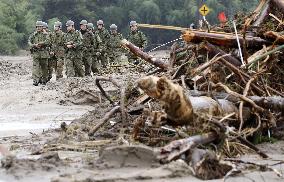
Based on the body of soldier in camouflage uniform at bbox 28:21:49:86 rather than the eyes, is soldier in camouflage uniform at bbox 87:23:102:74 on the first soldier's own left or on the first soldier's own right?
on the first soldier's own left

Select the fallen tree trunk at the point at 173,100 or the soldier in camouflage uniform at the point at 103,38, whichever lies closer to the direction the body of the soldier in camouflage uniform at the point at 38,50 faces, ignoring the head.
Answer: the fallen tree trunk

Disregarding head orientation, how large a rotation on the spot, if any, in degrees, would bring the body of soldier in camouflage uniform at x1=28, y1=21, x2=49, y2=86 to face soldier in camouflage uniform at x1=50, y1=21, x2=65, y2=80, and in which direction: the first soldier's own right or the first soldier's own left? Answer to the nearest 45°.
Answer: approximately 135° to the first soldier's own left

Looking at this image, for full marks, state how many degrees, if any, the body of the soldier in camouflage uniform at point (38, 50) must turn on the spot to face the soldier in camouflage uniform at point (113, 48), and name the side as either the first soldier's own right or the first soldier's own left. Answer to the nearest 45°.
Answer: approximately 135° to the first soldier's own left

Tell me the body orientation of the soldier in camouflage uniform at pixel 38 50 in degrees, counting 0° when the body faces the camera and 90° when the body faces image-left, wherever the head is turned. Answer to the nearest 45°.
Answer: approximately 0°

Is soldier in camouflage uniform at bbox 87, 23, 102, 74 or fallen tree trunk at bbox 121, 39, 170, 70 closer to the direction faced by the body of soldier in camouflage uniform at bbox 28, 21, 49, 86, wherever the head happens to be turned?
the fallen tree trunk

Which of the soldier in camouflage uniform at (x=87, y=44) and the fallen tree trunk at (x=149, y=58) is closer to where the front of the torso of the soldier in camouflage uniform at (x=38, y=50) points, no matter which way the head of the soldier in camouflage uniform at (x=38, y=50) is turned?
the fallen tree trunk

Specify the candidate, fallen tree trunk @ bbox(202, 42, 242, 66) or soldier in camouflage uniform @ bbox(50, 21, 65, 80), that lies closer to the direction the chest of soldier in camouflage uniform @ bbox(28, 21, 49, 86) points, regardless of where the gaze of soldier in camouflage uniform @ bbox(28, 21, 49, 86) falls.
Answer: the fallen tree trunk

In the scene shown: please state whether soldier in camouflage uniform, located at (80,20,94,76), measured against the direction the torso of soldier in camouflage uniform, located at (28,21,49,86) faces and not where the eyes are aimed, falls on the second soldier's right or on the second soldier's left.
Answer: on the second soldier's left
